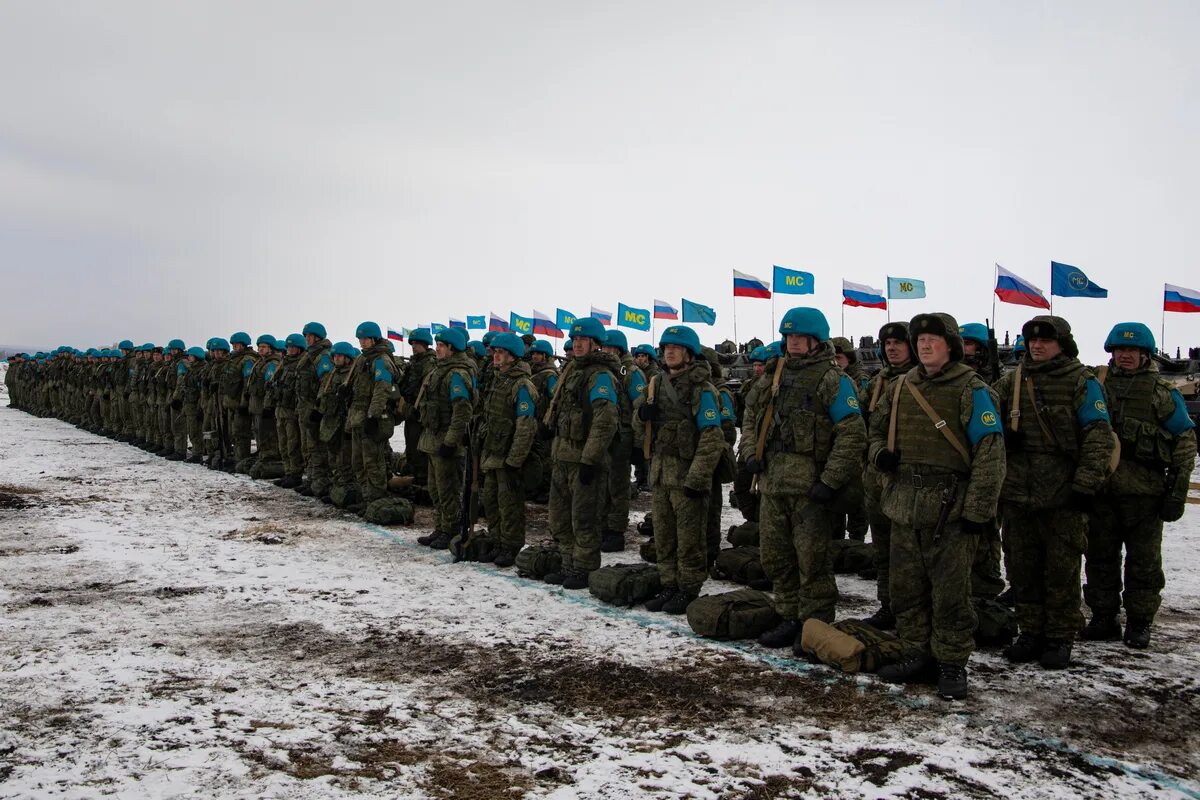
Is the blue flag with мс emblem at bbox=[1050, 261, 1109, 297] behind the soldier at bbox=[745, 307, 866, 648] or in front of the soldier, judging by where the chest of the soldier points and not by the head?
behind

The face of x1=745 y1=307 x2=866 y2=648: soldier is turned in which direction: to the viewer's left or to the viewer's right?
to the viewer's left

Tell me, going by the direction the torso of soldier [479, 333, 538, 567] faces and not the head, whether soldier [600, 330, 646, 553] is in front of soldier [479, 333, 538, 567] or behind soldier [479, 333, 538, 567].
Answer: behind

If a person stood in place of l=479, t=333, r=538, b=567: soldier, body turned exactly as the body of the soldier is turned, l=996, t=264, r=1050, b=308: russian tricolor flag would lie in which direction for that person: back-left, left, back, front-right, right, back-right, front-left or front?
back

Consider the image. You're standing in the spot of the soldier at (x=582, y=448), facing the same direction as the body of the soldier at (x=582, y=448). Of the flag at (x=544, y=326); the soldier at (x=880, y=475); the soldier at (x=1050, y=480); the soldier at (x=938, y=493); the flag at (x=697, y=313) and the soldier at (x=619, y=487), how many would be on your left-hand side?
3

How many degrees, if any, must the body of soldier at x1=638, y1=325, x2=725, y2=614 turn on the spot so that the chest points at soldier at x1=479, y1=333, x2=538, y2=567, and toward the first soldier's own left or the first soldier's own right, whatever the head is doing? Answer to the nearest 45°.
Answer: approximately 90° to the first soldier's own right

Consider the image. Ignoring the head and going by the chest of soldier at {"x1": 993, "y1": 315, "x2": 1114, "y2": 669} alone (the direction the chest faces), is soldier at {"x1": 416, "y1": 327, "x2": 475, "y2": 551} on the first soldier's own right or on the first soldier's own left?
on the first soldier's own right

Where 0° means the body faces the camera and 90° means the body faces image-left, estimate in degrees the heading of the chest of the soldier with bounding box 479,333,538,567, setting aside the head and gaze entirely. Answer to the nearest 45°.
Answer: approximately 45°

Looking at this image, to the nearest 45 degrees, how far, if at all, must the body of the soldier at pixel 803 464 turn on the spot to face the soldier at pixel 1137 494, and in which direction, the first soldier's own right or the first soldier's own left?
approximately 135° to the first soldier's own left

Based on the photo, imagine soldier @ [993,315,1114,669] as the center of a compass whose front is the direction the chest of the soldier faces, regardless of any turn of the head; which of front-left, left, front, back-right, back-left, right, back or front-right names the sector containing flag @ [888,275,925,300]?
back-right
